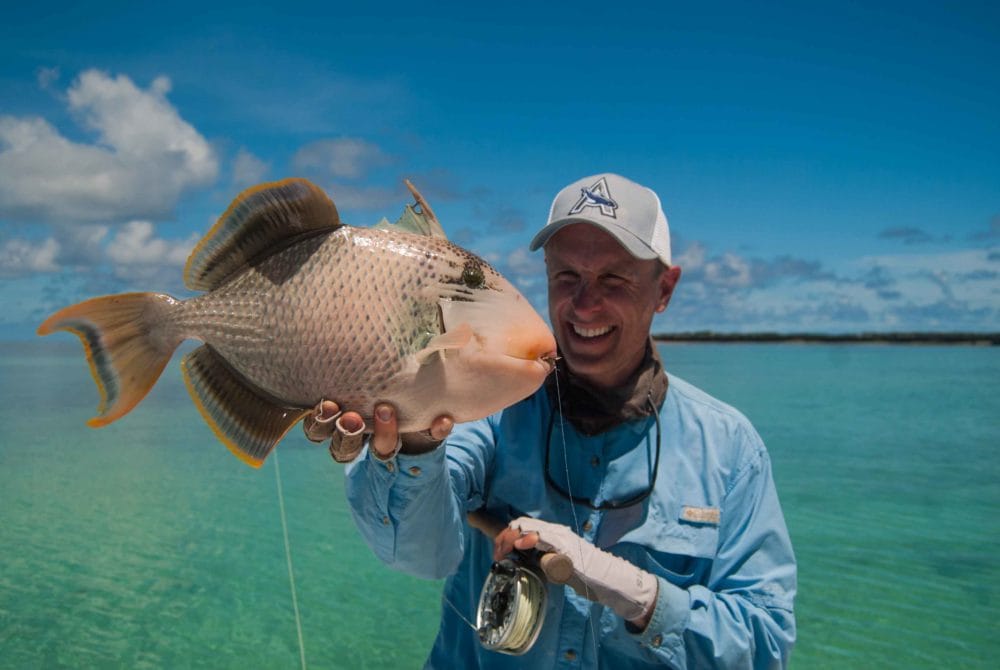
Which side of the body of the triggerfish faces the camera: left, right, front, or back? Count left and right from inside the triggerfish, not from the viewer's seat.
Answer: right
